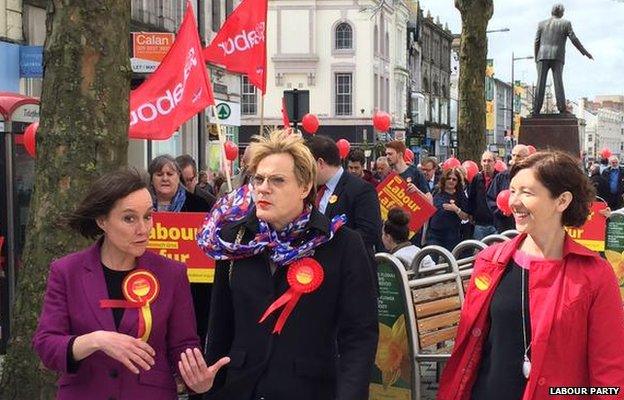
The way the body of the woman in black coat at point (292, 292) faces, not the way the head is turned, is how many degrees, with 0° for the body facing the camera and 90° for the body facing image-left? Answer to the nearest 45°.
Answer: approximately 45°

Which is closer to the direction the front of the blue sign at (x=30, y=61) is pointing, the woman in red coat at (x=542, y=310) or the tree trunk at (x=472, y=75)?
the woman in red coat

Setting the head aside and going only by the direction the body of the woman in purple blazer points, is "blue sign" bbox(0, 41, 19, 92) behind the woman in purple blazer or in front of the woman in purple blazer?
behind

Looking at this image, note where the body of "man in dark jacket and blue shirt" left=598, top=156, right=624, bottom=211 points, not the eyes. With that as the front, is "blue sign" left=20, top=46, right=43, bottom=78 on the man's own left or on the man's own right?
on the man's own right

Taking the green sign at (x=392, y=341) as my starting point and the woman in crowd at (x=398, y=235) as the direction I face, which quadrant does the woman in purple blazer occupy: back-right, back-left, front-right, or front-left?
back-left

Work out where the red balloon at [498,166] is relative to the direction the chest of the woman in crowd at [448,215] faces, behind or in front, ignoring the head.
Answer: behind

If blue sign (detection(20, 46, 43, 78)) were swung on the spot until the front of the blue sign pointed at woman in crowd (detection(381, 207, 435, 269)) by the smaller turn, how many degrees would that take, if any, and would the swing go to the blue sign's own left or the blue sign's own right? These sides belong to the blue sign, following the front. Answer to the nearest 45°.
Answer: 0° — it already faces them

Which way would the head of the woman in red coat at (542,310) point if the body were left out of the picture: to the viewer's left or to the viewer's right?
to the viewer's left

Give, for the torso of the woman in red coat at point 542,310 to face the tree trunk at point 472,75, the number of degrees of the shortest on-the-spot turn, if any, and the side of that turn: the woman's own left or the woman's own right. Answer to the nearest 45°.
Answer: approximately 135° to the woman's own right

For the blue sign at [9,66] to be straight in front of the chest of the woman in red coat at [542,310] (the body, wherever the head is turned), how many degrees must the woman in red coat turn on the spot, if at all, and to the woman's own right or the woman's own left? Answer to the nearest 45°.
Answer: approximately 90° to the woman's own right
